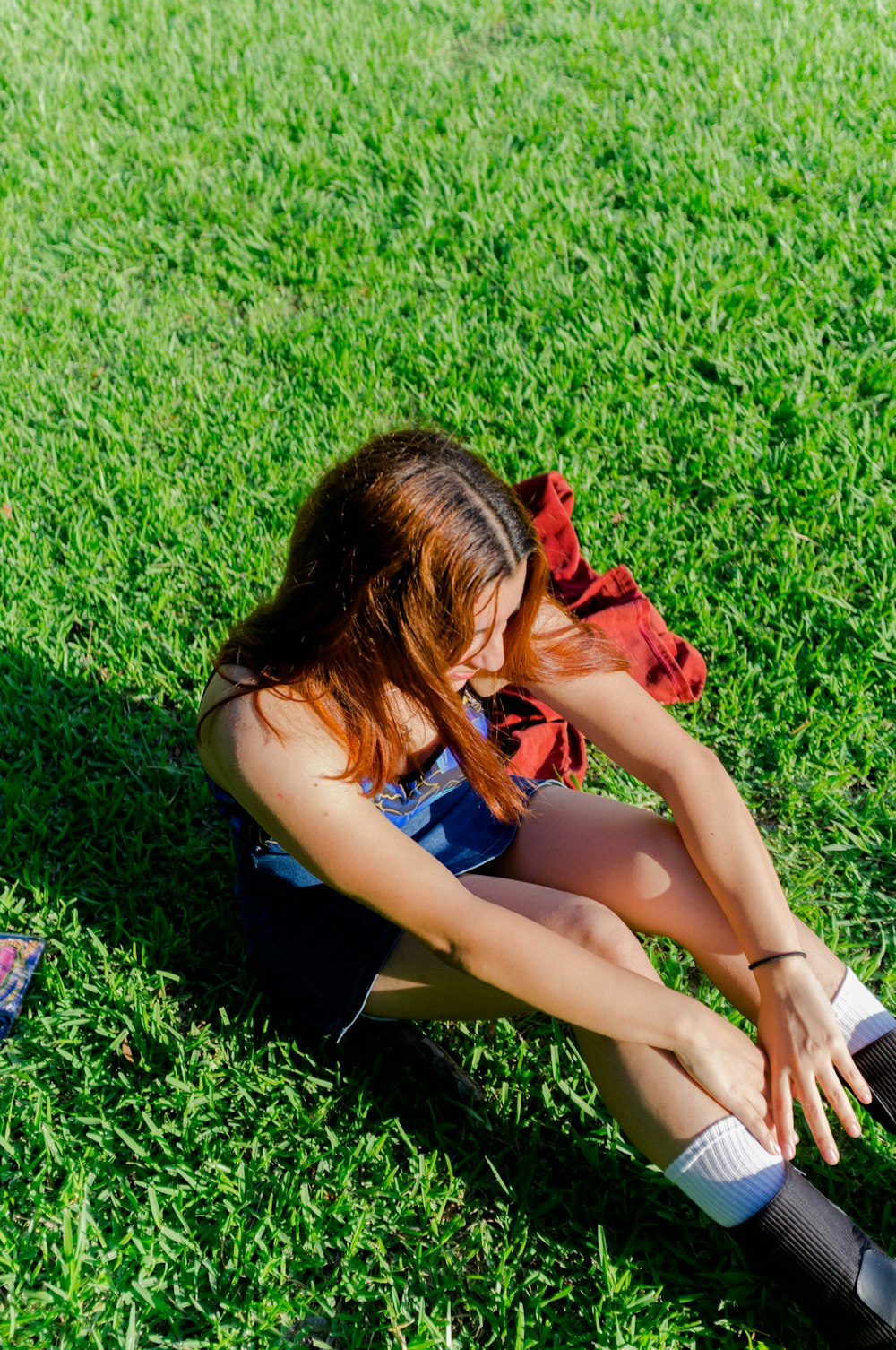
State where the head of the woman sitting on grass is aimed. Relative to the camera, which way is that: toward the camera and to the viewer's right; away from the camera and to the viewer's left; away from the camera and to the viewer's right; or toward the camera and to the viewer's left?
toward the camera and to the viewer's right

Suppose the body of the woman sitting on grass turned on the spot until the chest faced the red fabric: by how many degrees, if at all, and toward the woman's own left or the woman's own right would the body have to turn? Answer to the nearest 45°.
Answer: approximately 135° to the woman's own left

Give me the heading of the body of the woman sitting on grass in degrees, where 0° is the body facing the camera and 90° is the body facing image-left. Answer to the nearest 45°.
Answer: approximately 315°
